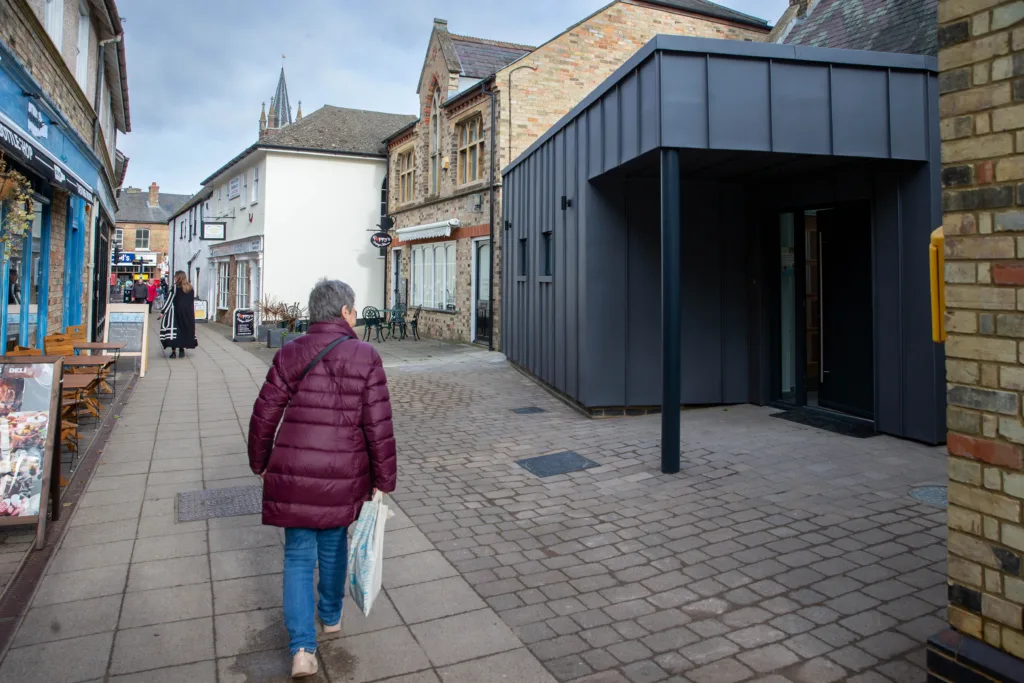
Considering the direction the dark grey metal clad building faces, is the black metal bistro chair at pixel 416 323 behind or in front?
behind

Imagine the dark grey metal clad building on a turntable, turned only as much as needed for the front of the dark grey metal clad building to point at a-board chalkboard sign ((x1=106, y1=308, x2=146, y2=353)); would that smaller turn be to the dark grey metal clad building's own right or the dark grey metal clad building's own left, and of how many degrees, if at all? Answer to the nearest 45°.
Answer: approximately 90° to the dark grey metal clad building's own right

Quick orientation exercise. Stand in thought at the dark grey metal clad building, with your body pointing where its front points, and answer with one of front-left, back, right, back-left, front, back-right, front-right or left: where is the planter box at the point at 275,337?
back-right

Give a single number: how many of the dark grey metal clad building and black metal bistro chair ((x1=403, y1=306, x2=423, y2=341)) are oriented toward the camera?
1

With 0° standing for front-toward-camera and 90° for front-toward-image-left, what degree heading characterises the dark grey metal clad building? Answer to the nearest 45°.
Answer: approximately 0°

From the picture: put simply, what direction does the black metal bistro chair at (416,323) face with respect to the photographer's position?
facing to the left of the viewer

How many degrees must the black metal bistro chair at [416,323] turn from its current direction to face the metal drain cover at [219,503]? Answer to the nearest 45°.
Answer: approximately 90° to its left

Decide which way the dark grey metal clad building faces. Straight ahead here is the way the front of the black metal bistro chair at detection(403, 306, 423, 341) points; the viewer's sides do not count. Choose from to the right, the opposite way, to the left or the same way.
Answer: to the left

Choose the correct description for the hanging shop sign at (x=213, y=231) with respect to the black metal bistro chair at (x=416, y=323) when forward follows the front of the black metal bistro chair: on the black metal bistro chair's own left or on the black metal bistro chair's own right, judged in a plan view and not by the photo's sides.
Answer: on the black metal bistro chair's own right

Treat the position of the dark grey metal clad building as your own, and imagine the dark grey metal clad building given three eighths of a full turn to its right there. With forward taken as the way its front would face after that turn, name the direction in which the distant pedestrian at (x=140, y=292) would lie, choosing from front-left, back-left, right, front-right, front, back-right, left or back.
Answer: front
